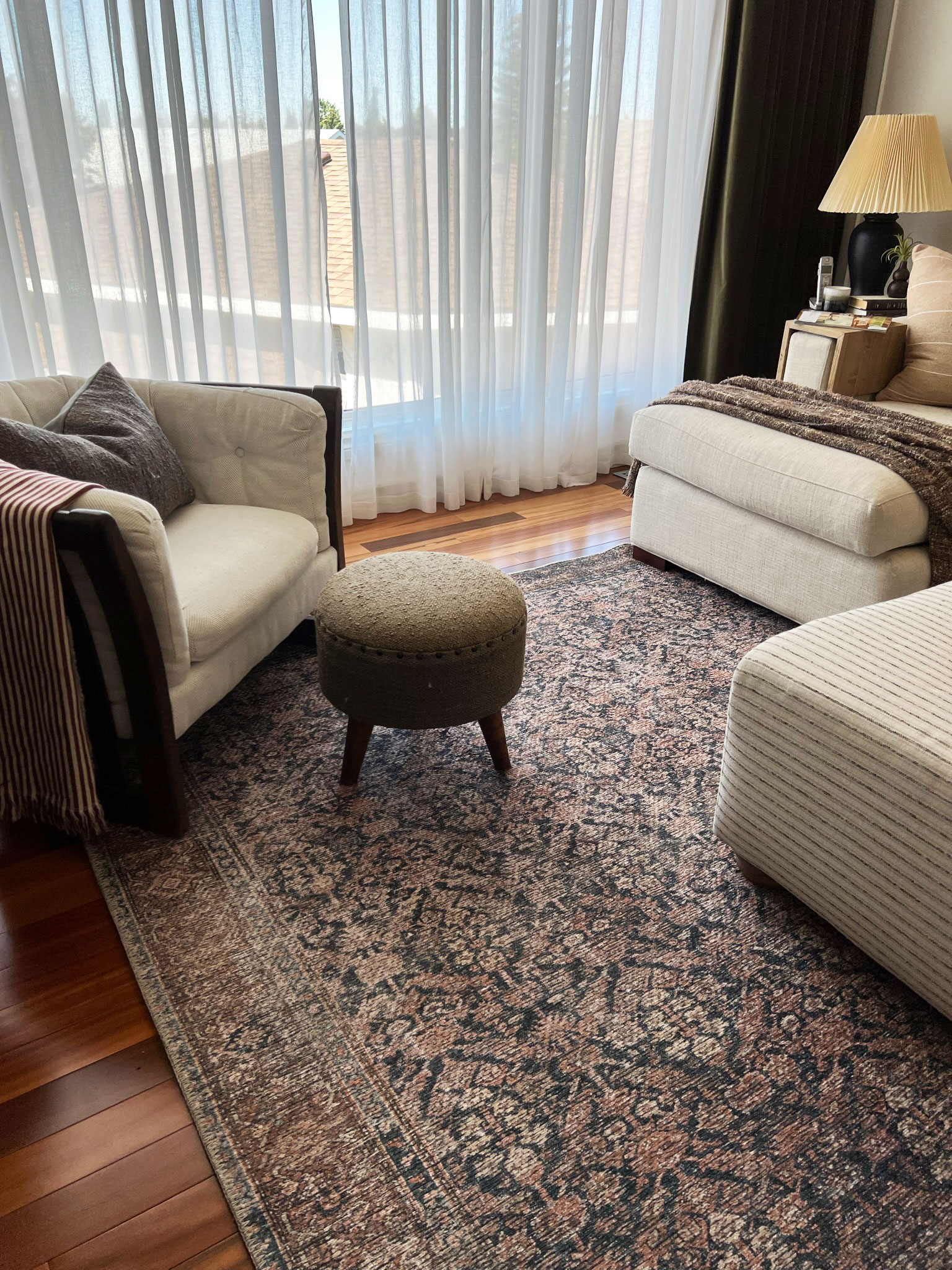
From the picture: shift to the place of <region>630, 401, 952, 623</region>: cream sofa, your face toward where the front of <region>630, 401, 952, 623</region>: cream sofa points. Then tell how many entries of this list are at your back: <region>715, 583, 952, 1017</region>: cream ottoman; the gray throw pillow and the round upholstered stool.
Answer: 0

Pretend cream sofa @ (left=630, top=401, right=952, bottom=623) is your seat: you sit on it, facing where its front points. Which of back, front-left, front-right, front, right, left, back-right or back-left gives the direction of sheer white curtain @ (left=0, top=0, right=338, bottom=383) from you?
front-right

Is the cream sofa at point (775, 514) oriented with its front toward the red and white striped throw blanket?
yes

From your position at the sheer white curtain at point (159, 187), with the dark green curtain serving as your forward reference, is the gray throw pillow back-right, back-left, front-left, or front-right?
back-right

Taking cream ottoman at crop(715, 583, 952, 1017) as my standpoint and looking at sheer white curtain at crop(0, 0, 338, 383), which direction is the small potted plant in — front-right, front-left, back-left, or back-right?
front-right

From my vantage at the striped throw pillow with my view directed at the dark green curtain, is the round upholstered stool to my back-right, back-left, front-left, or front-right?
back-left

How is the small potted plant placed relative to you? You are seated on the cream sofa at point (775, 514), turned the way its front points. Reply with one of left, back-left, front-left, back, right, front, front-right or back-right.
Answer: back-right

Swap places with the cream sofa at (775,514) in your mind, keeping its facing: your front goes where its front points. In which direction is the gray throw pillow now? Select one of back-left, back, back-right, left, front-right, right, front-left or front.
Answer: front

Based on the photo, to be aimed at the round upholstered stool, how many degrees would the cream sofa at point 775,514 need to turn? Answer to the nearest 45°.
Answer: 0° — it already faces it

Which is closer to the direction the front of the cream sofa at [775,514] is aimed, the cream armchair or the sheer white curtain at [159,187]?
the cream armchair

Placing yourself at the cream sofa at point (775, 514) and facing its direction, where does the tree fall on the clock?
The tree is roughly at 2 o'clock from the cream sofa.

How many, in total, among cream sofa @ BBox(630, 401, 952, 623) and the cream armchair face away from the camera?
0

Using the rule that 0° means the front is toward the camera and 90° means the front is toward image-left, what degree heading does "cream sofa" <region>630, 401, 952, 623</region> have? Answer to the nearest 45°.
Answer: approximately 45°

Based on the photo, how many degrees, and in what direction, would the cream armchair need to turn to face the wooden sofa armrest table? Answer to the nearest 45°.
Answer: approximately 45° to its left

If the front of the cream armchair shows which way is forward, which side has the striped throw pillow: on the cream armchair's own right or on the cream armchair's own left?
on the cream armchair's own left
